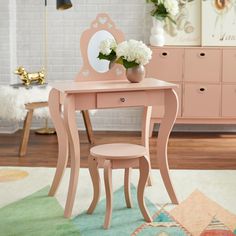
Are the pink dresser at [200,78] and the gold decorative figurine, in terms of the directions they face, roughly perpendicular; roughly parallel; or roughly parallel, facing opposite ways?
roughly perpendicular

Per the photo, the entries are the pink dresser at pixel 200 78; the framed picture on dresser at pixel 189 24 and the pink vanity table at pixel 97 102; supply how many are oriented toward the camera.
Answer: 3

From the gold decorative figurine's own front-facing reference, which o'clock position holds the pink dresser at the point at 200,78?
The pink dresser is roughly at 6 o'clock from the gold decorative figurine.

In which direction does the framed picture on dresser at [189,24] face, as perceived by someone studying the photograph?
facing the viewer

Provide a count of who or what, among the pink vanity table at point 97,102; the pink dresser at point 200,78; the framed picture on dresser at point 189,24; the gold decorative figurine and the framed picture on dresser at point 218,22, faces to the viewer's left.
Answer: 1

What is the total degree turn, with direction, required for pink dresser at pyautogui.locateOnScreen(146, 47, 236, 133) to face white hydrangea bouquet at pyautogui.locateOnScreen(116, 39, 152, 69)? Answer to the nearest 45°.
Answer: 0° — it already faces it

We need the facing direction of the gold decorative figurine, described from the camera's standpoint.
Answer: facing to the left of the viewer

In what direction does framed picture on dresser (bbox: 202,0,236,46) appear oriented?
toward the camera

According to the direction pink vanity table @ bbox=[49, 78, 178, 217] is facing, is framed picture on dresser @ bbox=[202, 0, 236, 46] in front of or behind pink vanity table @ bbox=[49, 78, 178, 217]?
behind

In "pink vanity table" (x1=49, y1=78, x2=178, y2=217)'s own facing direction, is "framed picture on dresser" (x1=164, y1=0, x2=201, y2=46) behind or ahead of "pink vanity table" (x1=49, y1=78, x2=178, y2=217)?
behind

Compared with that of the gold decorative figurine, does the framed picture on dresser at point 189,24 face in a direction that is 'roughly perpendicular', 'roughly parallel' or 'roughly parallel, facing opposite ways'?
roughly perpendicular

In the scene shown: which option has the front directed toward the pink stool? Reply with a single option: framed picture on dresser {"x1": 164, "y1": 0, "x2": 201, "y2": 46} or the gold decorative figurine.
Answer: the framed picture on dresser
